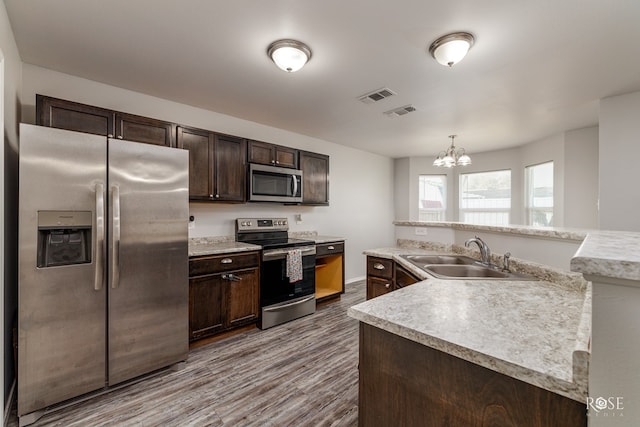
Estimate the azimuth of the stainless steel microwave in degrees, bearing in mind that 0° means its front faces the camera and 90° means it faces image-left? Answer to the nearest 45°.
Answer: approximately 315°

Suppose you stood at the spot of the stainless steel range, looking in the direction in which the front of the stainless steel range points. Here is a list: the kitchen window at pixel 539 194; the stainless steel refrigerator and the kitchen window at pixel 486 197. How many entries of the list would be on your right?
1

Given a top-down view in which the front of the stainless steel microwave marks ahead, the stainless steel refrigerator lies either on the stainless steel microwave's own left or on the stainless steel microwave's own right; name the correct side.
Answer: on the stainless steel microwave's own right

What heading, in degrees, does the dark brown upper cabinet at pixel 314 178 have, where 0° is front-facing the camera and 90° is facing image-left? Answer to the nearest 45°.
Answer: approximately 315°

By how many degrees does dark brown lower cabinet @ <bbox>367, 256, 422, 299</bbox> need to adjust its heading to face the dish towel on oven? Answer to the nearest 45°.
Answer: approximately 45° to its right

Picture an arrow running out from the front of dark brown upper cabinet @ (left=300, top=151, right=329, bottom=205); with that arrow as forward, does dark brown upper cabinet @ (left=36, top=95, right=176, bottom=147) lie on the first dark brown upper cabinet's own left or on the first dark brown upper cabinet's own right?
on the first dark brown upper cabinet's own right

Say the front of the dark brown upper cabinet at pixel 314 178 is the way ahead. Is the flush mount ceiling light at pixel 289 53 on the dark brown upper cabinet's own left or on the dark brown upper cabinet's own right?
on the dark brown upper cabinet's own right

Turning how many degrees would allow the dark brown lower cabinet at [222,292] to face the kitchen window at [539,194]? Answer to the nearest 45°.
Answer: approximately 45° to its left
